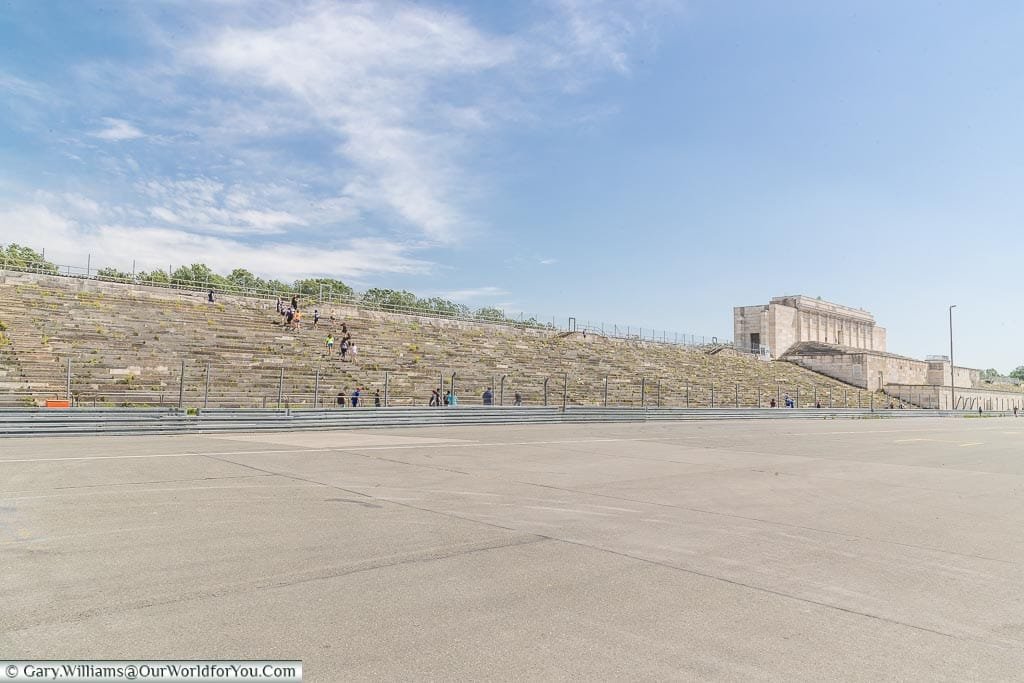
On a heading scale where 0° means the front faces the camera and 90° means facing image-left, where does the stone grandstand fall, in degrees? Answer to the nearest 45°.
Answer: approximately 315°
